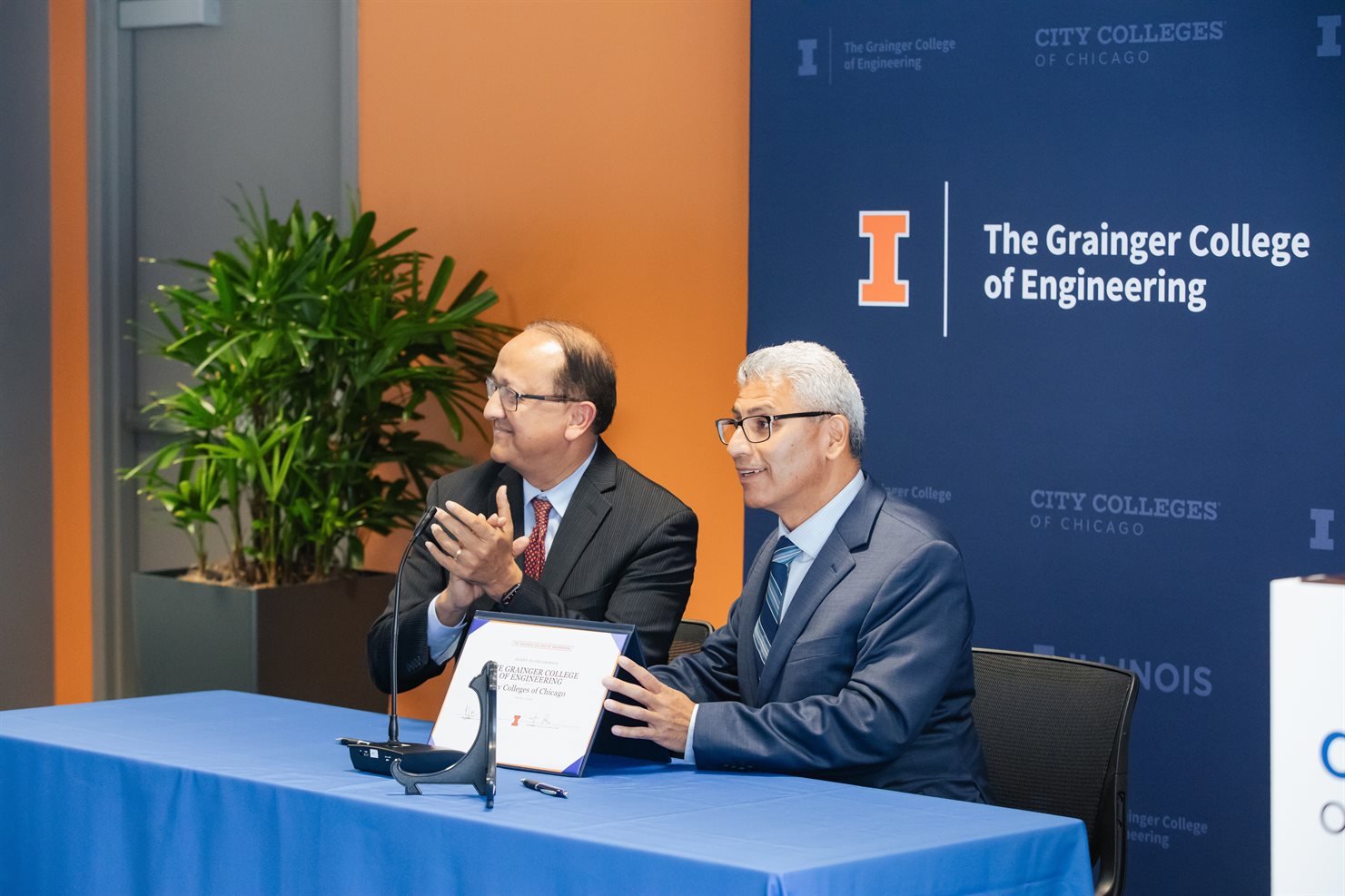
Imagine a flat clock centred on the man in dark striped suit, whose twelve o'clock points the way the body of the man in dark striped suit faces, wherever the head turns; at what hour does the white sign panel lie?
The white sign panel is roughly at 10 o'clock from the man in dark striped suit.

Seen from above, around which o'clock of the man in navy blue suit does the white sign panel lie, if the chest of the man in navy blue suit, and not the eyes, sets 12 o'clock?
The white sign panel is roughly at 10 o'clock from the man in navy blue suit.

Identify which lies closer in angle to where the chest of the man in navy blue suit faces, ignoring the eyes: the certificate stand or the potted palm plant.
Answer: the certificate stand

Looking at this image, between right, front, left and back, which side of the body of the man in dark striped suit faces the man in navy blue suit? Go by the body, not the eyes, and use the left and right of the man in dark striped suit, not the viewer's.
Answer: left

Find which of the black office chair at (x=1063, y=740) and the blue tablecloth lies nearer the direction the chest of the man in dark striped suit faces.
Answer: the blue tablecloth

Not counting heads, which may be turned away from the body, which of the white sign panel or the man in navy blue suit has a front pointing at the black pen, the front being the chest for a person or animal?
the man in navy blue suit

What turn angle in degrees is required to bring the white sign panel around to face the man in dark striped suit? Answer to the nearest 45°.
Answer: approximately 135° to its right
